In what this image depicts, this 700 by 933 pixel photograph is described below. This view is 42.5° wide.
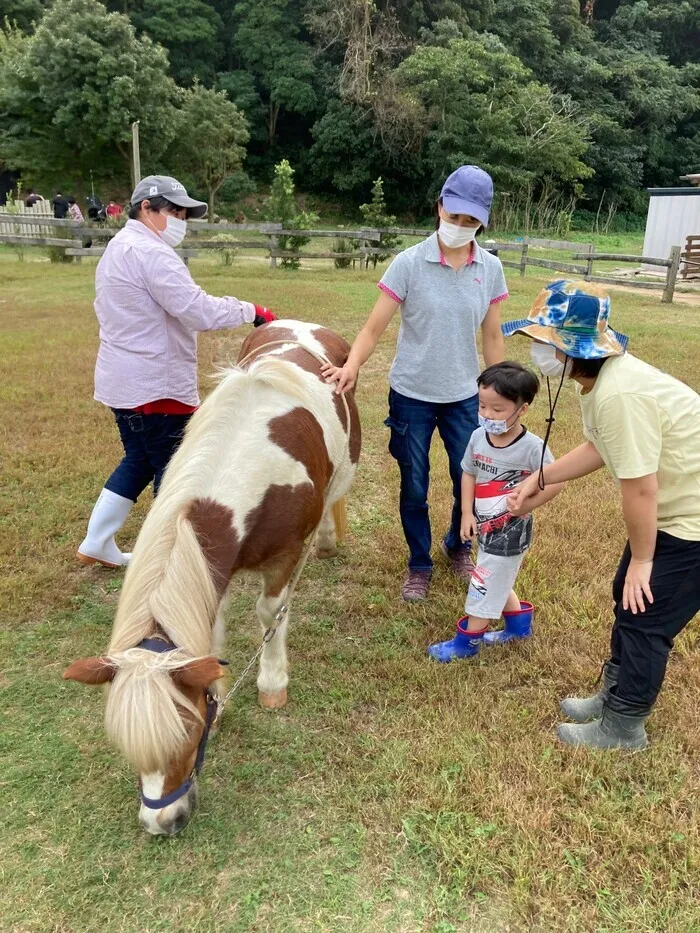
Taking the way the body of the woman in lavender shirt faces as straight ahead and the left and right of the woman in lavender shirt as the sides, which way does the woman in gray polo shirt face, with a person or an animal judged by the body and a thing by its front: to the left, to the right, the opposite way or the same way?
to the right

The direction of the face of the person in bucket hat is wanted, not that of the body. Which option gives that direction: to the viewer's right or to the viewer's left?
to the viewer's left

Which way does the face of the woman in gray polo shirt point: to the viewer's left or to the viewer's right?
to the viewer's left

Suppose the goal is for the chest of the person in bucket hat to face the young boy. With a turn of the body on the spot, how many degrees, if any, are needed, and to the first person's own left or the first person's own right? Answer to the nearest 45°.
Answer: approximately 45° to the first person's own right

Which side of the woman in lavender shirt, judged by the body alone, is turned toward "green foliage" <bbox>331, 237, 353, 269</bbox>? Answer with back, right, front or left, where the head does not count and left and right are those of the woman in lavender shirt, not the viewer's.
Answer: left

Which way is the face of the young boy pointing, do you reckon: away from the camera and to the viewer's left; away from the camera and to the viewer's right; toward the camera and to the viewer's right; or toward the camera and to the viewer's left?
toward the camera and to the viewer's left

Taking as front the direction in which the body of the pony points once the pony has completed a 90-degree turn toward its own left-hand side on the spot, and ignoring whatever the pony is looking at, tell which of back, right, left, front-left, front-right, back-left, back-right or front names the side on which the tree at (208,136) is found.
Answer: back-left

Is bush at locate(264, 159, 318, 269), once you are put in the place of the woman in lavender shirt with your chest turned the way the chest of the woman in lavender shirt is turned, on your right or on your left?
on your left

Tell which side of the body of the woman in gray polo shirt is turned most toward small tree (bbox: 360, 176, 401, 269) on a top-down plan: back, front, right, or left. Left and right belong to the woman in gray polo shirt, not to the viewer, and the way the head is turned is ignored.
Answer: back

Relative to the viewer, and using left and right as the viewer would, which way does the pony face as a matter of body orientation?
facing the viewer and to the left of the viewer

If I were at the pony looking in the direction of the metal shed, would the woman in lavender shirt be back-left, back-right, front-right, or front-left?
front-left

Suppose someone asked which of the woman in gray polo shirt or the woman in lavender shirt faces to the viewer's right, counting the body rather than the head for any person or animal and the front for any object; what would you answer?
the woman in lavender shirt

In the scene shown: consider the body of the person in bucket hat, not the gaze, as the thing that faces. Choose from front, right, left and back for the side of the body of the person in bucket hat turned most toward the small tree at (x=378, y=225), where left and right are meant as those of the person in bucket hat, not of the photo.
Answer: right

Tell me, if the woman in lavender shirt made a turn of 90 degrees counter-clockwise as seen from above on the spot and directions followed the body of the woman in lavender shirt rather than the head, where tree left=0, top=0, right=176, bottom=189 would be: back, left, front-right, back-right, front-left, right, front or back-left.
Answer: front

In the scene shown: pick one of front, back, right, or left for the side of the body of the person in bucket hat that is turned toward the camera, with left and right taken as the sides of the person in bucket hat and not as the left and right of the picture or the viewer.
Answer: left

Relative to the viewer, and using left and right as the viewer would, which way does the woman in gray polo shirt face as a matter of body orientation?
facing the viewer

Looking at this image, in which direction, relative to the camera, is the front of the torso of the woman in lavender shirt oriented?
to the viewer's right

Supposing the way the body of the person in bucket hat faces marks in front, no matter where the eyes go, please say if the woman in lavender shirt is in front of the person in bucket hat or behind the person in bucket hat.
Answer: in front

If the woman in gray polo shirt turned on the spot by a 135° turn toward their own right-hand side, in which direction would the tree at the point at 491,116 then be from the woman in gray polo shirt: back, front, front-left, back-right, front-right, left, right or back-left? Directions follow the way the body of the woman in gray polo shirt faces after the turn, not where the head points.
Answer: front-right
